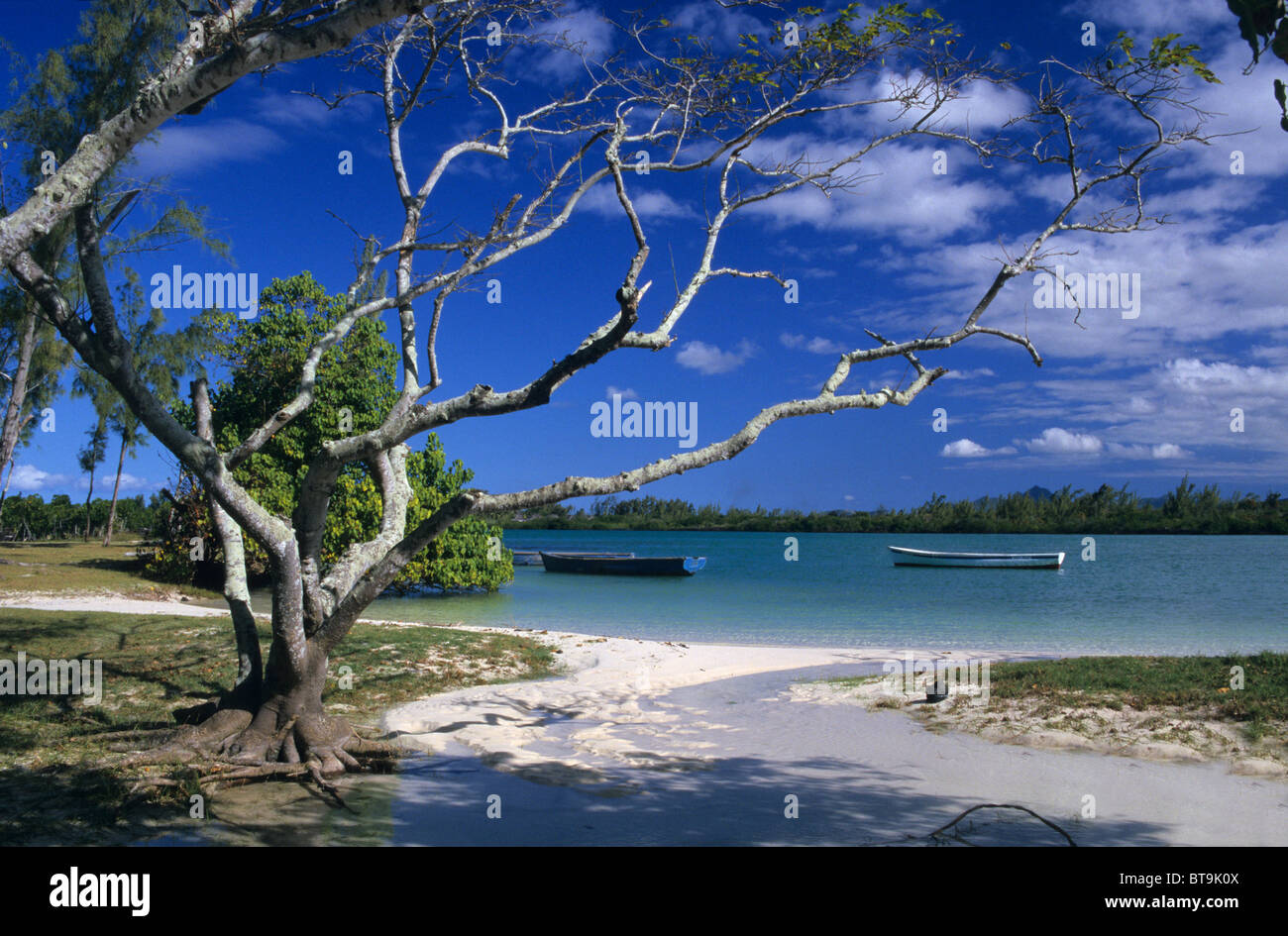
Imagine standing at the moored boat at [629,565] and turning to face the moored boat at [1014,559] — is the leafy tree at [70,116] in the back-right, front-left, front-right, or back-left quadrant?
back-right

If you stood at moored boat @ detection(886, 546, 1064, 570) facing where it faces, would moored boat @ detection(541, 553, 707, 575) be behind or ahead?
ahead

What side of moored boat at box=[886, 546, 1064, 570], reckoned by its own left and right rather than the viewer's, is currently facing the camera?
left

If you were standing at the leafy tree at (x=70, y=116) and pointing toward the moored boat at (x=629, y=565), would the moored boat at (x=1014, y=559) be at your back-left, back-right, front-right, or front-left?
front-right

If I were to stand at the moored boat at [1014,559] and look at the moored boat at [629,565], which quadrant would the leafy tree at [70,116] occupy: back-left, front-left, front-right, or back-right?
front-left

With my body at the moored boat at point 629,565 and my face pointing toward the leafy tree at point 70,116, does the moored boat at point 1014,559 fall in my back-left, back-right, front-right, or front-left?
back-left

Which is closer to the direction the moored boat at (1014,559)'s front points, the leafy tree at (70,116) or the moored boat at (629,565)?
the moored boat
